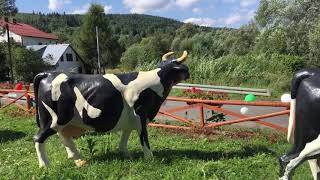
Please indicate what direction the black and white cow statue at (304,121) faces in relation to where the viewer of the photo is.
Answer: facing to the right of the viewer

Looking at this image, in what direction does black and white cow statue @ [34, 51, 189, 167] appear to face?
to the viewer's right

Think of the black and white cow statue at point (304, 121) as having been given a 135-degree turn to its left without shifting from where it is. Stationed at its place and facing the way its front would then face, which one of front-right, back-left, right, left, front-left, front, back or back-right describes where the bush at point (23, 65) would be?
front

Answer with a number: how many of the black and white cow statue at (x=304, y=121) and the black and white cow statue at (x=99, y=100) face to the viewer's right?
2

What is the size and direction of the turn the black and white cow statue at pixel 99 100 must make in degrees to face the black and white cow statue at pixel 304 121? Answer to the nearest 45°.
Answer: approximately 45° to its right

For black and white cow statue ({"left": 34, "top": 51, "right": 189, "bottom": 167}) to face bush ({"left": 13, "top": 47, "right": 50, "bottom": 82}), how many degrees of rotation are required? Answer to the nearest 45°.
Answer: approximately 90° to its left
